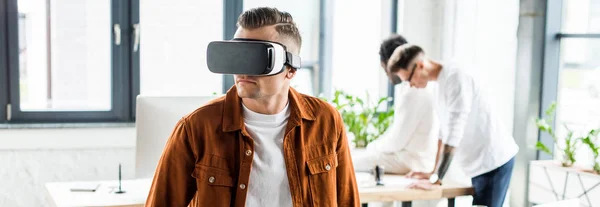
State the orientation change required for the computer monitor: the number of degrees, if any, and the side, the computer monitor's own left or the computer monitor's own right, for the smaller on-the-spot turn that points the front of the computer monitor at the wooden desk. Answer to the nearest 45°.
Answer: approximately 90° to the computer monitor's own right

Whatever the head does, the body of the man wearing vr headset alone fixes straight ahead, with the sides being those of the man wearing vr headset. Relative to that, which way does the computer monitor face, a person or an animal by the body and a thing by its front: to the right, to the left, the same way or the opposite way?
the opposite way

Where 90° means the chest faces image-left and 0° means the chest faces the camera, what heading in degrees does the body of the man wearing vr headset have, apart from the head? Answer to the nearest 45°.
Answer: approximately 0°

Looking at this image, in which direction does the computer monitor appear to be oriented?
away from the camera

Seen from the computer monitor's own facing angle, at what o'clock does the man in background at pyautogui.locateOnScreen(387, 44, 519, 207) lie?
The man in background is roughly at 3 o'clock from the computer monitor.

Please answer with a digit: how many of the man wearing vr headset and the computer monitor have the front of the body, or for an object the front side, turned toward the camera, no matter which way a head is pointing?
1

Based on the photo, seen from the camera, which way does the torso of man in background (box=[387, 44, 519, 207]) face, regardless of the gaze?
to the viewer's left

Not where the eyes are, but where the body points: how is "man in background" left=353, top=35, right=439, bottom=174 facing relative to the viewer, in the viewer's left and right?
facing to the left of the viewer
